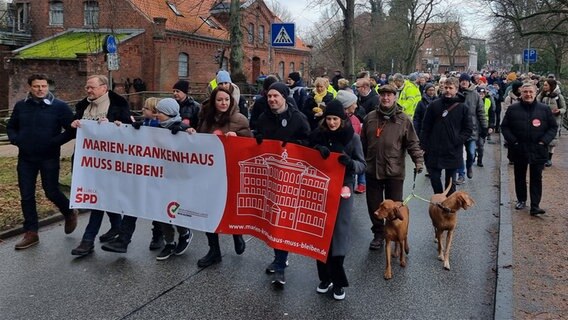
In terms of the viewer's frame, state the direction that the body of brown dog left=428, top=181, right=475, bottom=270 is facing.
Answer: toward the camera

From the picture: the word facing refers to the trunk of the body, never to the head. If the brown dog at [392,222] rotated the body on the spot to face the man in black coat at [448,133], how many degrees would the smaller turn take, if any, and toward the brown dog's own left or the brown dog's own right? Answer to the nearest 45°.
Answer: approximately 135° to the brown dog's own right

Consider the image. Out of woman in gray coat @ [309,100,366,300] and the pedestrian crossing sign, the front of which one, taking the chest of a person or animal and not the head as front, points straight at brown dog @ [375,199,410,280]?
the pedestrian crossing sign

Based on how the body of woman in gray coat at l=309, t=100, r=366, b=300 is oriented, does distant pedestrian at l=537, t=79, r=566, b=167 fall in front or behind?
behind

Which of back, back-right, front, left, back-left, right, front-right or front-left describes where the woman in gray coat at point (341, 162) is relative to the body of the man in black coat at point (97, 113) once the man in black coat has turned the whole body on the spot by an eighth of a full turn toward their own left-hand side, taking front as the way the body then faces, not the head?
front-left

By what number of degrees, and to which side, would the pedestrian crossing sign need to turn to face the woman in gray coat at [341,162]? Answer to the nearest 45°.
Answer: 0° — it already faces them

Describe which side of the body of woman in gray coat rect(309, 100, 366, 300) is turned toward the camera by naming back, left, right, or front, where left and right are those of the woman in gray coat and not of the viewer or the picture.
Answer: front

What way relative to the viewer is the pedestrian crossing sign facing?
toward the camera

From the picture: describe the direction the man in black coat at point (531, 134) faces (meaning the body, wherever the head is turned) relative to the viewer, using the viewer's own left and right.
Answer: facing the viewer

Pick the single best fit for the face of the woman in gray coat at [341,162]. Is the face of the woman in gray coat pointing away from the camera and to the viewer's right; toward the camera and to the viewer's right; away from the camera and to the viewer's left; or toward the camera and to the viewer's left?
toward the camera and to the viewer's left
